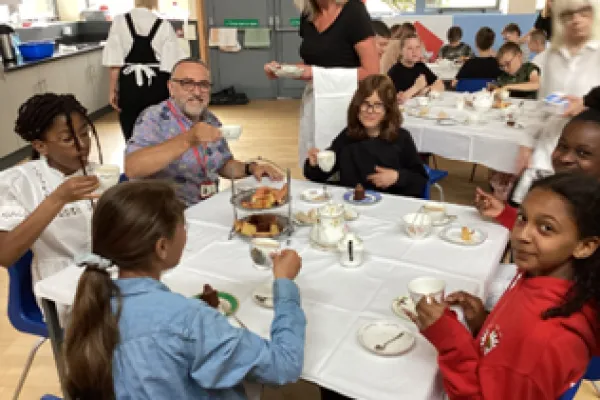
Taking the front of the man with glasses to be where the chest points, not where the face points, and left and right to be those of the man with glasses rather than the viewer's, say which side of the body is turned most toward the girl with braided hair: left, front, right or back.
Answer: right

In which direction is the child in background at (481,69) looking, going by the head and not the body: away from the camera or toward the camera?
away from the camera

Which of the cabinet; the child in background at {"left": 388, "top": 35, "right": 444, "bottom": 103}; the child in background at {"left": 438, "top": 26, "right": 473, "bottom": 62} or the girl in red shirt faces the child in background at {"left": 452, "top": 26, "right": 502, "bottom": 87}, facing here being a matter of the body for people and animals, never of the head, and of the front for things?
the cabinet

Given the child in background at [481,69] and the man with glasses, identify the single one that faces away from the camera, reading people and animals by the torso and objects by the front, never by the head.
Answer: the child in background

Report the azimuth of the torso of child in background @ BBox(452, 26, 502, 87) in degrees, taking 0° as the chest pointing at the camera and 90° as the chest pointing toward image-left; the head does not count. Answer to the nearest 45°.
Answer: approximately 180°

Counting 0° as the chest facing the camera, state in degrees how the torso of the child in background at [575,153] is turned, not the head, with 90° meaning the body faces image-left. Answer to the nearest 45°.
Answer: approximately 45°

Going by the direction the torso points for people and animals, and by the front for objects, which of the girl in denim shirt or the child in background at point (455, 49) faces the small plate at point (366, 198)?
the girl in denim shirt

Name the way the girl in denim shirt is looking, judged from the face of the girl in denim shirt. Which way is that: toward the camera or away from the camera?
away from the camera

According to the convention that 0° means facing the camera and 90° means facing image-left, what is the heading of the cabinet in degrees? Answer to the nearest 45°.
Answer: approximately 315°

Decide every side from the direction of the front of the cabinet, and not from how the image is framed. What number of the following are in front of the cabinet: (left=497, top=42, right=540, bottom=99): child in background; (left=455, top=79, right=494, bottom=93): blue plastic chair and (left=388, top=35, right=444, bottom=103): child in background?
3

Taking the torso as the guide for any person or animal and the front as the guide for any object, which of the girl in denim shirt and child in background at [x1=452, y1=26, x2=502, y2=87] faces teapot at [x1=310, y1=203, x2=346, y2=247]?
the girl in denim shirt
